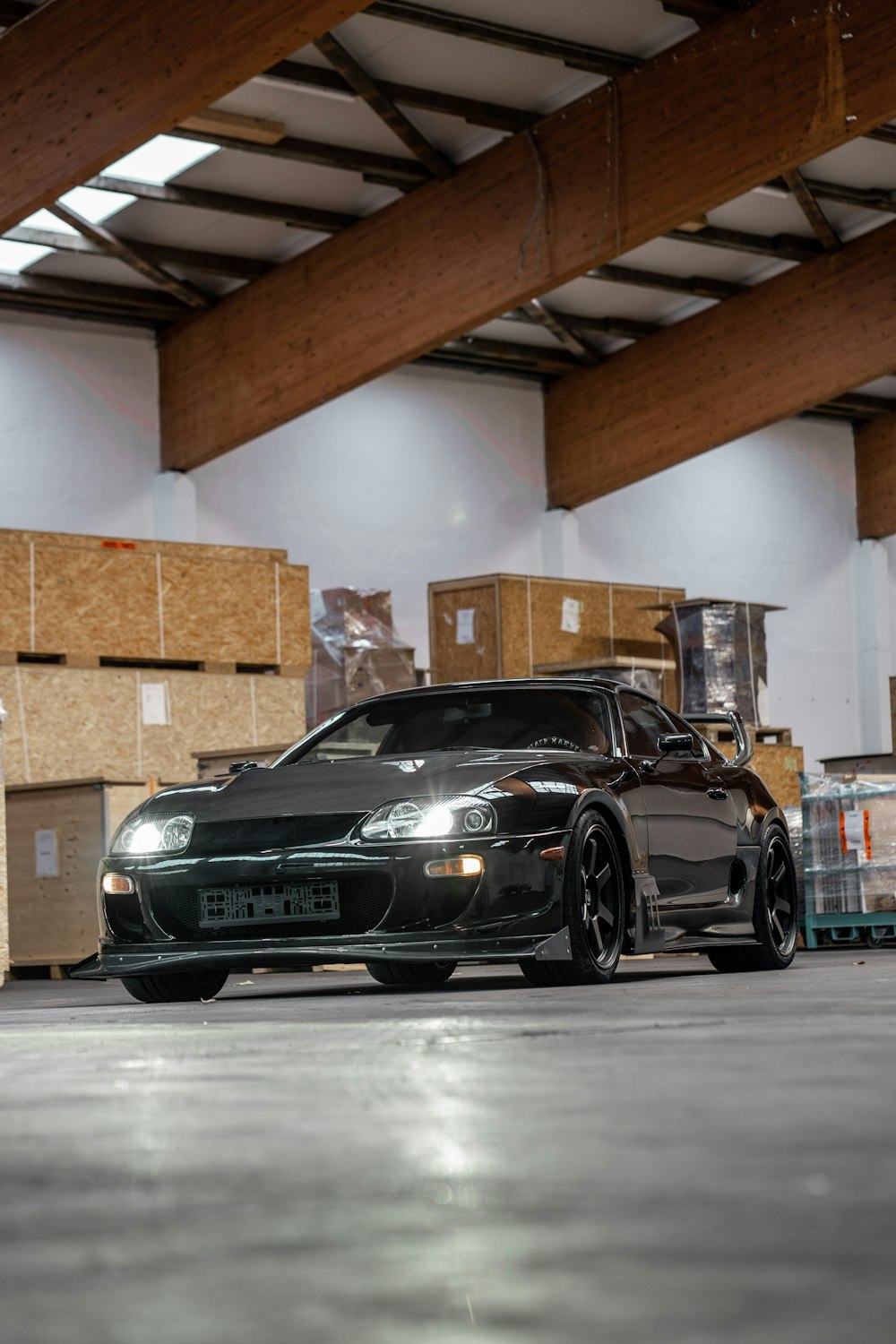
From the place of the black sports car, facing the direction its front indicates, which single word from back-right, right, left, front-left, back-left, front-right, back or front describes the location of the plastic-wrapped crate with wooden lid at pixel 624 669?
back-right

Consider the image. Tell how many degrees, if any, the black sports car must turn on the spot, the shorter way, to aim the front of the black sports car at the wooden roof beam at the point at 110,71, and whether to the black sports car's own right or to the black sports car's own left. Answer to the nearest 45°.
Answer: approximately 135° to the black sports car's own right

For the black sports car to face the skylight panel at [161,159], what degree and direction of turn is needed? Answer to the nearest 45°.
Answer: approximately 135° to its right

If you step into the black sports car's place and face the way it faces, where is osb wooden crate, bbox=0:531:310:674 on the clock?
The osb wooden crate is roughly at 4 o'clock from the black sports car.

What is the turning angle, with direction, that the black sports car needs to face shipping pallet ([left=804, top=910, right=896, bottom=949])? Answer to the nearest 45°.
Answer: approximately 180°

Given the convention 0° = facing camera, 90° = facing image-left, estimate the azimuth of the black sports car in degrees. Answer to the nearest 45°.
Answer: approximately 45°

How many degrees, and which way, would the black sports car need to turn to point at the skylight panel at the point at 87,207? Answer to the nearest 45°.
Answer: approximately 135° to its right

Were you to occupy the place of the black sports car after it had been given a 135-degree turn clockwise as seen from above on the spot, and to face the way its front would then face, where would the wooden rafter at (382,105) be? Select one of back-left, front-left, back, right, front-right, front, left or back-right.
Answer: front

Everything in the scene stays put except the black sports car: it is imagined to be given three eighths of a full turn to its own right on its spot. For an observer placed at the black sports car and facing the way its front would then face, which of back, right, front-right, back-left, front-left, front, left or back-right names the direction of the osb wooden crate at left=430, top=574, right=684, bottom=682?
front

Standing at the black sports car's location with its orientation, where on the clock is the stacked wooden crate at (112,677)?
The stacked wooden crate is roughly at 4 o'clock from the black sports car.
